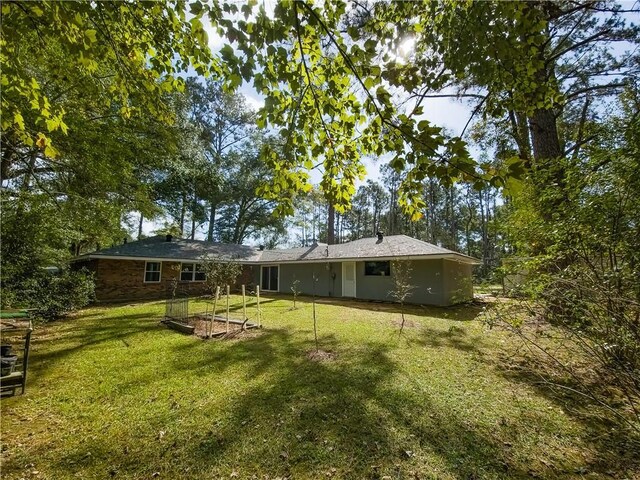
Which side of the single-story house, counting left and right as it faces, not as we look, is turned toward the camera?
back

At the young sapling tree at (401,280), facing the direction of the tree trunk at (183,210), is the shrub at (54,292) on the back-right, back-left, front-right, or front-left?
front-left

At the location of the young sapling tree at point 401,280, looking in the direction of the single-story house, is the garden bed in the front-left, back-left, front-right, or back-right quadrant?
front-left

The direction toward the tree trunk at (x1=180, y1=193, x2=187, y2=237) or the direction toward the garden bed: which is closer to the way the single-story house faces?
the tree trunk

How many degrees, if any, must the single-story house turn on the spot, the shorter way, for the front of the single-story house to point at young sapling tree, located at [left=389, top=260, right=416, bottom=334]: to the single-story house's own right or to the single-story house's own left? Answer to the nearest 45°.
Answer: approximately 135° to the single-story house's own right

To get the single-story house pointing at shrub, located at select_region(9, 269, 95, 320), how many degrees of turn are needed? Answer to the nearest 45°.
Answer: approximately 135° to its left

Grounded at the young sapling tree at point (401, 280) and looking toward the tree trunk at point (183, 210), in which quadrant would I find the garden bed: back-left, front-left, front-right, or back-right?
front-left
